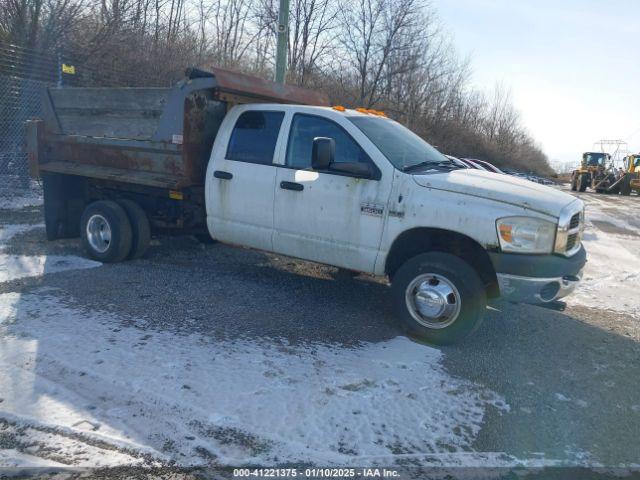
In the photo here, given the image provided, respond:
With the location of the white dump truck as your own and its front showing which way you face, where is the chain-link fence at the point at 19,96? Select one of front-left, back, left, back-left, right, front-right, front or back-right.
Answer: back

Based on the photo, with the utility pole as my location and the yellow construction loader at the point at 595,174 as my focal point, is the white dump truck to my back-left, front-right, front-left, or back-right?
back-right

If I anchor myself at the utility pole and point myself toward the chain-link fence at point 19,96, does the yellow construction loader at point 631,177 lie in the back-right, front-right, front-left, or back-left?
back-right

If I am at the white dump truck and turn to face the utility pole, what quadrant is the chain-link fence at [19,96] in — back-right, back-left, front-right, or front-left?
front-left

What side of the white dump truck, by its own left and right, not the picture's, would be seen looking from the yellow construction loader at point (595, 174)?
left

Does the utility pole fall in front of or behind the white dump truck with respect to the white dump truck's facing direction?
behind

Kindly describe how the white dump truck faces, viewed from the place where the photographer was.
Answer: facing the viewer and to the right of the viewer

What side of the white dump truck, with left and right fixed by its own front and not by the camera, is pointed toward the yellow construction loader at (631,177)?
left
